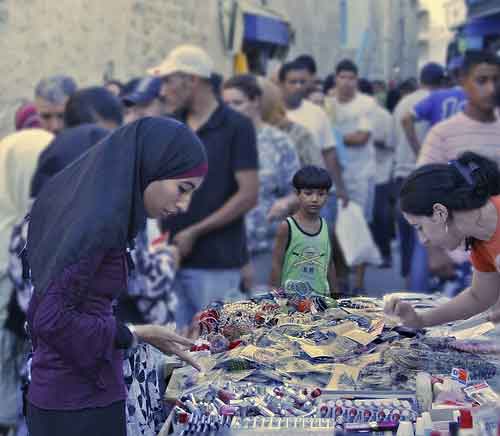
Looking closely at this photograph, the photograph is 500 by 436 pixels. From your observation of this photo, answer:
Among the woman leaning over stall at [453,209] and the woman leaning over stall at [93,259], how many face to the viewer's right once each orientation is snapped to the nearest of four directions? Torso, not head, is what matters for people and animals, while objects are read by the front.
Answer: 1

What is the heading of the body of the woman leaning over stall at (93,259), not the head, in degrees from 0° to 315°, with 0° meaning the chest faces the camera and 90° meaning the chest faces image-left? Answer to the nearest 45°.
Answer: approximately 270°

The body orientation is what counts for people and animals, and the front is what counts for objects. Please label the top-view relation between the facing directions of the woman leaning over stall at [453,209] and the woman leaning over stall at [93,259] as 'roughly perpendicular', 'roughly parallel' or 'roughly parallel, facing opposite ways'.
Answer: roughly parallel, facing opposite ways

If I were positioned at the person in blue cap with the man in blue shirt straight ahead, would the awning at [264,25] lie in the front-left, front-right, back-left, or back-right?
front-left

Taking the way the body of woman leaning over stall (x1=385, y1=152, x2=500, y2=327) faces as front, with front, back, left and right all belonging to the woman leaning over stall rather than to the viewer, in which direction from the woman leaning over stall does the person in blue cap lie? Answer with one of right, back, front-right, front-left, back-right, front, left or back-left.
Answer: front-right

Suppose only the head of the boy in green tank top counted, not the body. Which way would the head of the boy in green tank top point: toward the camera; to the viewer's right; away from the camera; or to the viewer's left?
toward the camera

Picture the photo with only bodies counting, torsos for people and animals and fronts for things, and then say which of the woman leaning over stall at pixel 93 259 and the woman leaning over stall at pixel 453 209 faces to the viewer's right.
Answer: the woman leaning over stall at pixel 93 259

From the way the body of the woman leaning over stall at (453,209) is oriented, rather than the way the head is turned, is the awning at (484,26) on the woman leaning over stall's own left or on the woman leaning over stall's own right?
on the woman leaning over stall's own right

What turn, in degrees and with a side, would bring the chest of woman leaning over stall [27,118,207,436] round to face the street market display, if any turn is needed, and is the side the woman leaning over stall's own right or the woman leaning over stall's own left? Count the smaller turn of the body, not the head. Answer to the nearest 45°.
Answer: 0° — they already face it

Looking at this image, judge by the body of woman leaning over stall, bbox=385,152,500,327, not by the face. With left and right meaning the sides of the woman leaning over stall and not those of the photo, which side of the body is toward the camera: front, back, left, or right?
left

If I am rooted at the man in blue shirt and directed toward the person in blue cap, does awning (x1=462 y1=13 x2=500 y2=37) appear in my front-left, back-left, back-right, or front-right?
back-right
